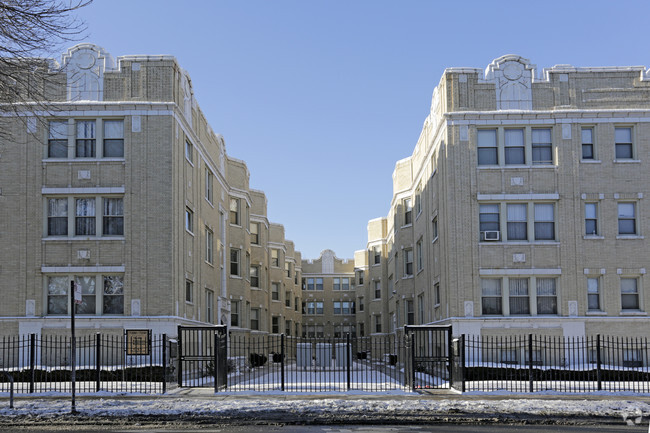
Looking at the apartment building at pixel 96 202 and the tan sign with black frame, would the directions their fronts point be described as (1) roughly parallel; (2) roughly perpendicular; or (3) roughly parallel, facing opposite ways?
roughly parallel

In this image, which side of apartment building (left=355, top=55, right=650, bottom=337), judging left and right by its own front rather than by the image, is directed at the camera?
front

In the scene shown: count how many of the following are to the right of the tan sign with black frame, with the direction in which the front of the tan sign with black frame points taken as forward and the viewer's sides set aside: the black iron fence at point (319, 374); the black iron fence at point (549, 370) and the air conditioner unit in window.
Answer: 0

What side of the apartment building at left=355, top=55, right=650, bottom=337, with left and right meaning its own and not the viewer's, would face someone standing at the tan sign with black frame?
right

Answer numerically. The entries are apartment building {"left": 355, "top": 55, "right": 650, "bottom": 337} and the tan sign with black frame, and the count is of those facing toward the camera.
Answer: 2

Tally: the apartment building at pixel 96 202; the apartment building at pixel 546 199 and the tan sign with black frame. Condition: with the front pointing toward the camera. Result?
3

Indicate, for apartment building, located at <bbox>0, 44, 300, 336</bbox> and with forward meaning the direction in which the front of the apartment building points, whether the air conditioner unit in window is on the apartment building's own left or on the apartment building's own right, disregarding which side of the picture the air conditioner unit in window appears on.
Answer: on the apartment building's own left

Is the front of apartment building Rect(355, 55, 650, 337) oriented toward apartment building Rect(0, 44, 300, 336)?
no

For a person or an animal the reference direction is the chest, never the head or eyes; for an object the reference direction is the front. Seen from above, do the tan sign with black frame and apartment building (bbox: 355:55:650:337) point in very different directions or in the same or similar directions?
same or similar directions

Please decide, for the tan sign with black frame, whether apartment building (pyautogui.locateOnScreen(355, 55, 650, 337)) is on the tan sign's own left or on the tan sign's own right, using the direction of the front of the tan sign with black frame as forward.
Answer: on the tan sign's own left

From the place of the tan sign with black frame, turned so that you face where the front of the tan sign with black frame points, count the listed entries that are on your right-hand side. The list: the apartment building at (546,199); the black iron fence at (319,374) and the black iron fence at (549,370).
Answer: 0
